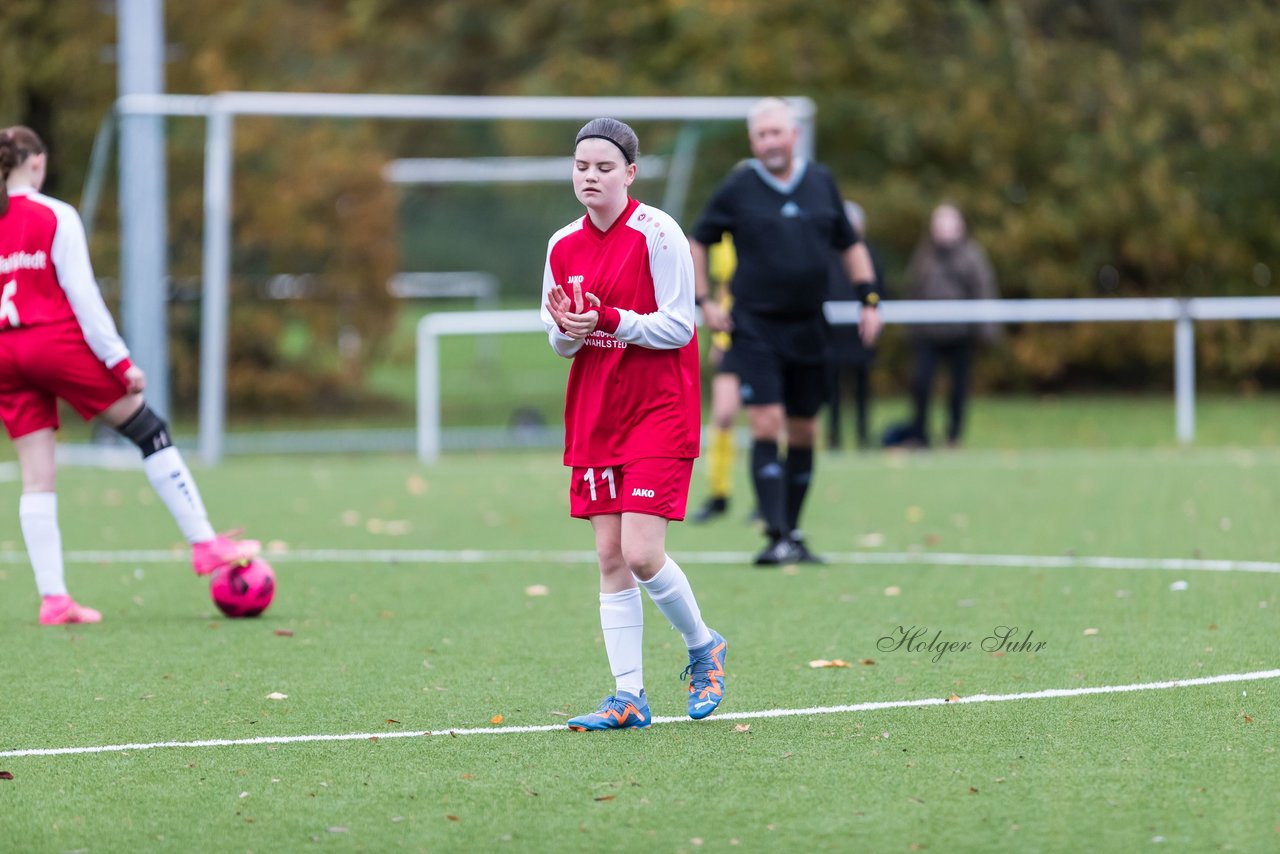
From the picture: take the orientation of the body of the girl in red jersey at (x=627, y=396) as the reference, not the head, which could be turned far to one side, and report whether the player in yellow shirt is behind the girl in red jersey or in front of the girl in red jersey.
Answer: behind

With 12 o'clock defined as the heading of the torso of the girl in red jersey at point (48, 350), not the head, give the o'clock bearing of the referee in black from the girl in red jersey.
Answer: The referee in black is roughly at 1 o'clock from the girl in red jersey.

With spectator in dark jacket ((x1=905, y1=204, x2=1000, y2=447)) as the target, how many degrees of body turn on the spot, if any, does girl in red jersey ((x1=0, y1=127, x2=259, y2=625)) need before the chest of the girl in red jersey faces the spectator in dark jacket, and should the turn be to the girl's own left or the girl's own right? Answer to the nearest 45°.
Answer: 0° — they already face them

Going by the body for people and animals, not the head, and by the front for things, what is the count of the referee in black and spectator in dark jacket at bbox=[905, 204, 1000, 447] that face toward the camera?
2

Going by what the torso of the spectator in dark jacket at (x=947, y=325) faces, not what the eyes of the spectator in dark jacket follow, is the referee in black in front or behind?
in front

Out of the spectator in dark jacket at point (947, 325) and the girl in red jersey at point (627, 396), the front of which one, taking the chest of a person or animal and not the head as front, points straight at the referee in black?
the spectator in dark jacket

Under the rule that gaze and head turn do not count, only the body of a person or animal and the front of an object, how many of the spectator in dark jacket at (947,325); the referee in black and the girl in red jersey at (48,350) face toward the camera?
2

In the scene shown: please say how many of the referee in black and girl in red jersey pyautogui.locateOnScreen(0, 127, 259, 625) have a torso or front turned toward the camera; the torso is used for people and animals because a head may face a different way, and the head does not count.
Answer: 1

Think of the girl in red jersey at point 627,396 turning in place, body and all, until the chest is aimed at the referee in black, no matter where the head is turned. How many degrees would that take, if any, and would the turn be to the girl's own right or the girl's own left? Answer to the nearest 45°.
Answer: approximately 135° to the girl's own right

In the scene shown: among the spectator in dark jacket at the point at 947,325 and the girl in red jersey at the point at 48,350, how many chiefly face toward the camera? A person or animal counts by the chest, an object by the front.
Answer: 1

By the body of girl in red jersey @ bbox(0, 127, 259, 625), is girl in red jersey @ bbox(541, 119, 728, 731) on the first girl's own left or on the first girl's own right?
on the first girl's own right

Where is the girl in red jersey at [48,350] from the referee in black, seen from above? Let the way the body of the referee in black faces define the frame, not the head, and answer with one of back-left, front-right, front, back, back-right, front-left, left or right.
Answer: front-right

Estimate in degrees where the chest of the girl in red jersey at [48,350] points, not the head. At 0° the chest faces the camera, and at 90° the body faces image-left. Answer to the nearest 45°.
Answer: approximately 225°
